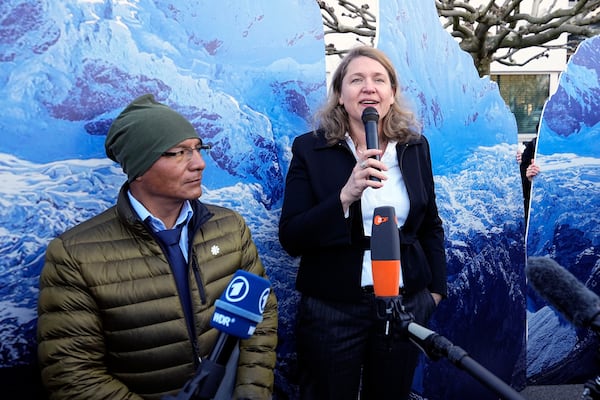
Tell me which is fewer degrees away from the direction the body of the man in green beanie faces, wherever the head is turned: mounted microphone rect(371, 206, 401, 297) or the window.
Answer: the mounted microphone

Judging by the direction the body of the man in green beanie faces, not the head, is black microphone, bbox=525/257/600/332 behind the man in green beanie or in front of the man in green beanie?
in front

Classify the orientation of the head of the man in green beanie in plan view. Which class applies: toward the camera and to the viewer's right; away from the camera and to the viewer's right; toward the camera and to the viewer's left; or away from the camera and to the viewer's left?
toward the camera and to the viewer's right

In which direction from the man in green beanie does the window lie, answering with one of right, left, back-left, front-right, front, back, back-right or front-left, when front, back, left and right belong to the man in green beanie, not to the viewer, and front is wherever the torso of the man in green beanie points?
left

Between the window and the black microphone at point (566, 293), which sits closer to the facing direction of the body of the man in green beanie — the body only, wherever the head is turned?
the black microphone

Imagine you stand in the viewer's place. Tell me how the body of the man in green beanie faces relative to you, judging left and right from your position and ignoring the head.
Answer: facing the viewer and to the right of the viewer
